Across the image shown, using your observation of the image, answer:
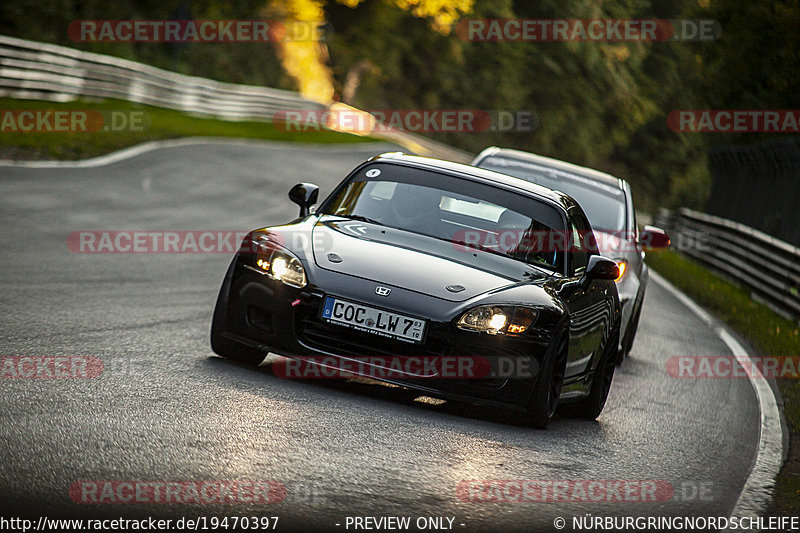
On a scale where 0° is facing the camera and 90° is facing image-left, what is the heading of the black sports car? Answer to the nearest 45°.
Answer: approximately 45°

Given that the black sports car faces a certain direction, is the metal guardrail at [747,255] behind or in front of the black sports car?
behind

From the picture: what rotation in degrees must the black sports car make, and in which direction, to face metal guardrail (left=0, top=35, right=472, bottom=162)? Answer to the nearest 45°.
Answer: approximately 135° to its right

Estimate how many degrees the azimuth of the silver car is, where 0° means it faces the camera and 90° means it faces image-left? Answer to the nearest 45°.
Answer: approximately 45°

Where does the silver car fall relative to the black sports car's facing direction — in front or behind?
behind

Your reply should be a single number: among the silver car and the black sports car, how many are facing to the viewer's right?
0

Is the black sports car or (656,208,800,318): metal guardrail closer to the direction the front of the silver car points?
the black sports car
